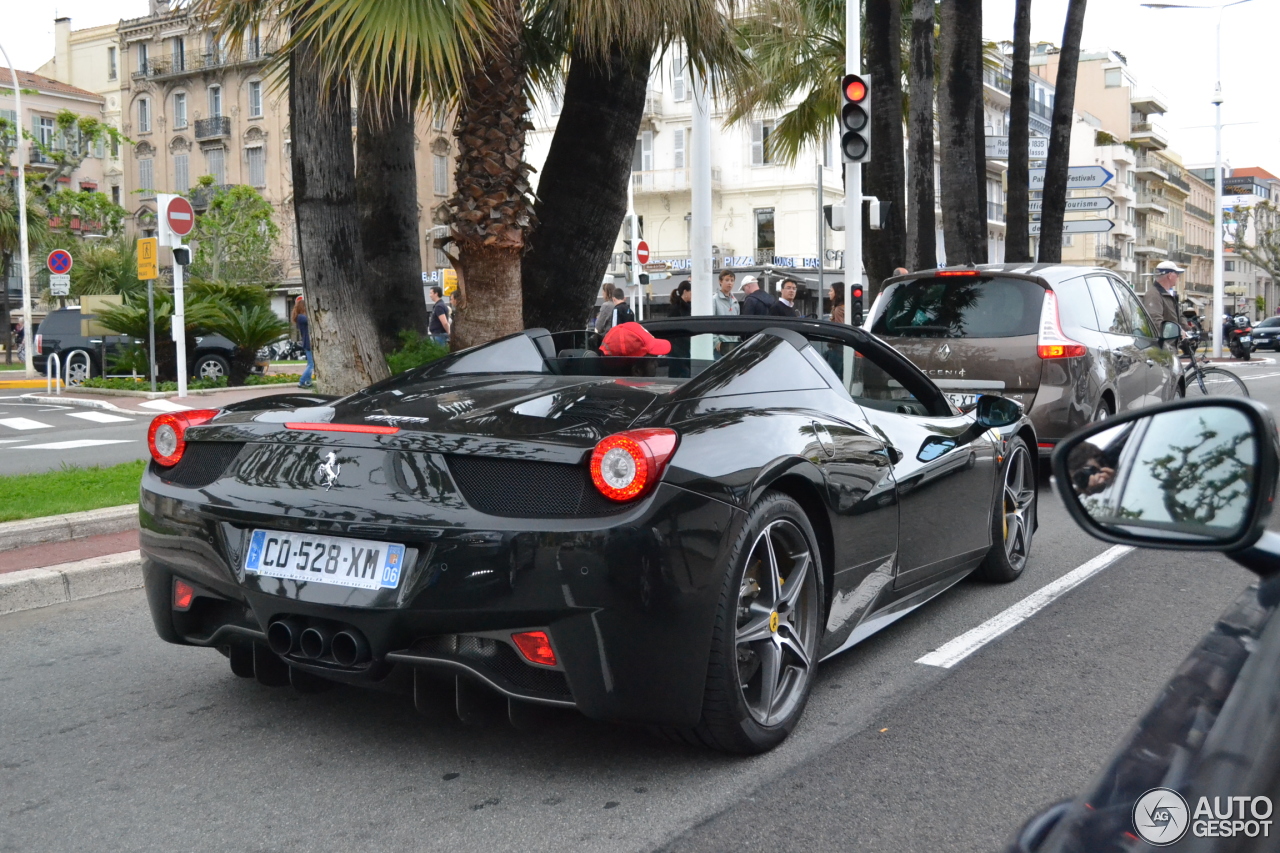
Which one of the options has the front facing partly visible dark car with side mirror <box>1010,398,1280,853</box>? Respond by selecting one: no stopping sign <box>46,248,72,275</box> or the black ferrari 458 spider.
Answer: the no stopping sign

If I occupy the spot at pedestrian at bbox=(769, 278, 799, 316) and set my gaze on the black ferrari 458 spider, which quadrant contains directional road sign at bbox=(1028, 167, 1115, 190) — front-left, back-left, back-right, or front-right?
back-left

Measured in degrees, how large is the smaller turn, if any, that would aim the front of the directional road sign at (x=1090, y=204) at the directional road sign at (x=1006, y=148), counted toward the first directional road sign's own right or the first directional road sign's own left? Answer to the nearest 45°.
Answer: approximately 45° to the first directional road sign's own right

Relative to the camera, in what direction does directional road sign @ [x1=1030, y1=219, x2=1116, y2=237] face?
facing the viewer

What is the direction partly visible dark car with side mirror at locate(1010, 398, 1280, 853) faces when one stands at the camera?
facing away from the viewer and to the right of the viewer

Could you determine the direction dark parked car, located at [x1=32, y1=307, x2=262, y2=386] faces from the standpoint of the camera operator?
facing to the right of the viewer

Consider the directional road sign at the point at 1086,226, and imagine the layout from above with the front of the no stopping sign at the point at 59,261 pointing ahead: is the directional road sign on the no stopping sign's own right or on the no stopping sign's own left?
on the no stopping sign's own left

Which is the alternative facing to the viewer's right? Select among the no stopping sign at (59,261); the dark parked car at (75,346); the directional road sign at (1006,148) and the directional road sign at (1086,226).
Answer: the dark parked car

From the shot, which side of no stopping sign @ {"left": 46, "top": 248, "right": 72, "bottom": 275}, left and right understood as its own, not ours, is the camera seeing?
front

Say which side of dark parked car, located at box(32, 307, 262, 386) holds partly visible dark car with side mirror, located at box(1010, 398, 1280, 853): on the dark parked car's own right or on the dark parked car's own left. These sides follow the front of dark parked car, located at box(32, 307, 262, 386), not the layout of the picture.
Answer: on the dark parked car's own right

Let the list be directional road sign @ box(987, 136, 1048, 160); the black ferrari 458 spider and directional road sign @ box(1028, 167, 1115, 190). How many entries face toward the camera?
2

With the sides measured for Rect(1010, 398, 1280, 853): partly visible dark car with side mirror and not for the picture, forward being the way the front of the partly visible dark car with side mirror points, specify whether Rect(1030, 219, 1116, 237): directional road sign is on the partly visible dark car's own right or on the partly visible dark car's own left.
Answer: on the partly visible dark car's own left
